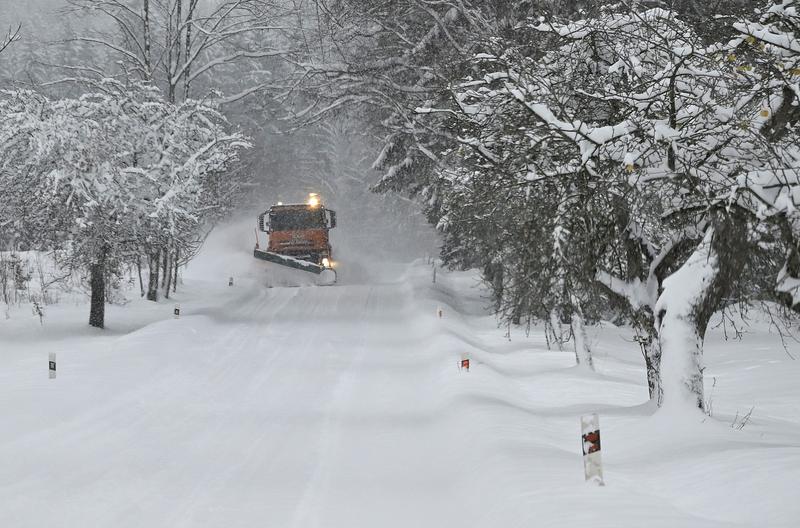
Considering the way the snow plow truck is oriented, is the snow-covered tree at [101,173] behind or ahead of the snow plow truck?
ahead

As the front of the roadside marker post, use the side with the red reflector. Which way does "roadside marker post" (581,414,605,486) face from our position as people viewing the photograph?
facing the viewer

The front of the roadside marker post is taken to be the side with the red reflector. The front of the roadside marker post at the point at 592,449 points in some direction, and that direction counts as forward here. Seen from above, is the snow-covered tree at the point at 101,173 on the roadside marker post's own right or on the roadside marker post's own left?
on the roadside marker post's own right

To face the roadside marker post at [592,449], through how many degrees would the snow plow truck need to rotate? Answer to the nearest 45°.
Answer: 0° — it already faces it

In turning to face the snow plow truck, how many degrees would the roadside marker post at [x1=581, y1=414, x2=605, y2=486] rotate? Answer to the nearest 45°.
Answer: approximately 135° to its right

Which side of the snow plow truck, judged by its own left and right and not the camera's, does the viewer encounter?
front

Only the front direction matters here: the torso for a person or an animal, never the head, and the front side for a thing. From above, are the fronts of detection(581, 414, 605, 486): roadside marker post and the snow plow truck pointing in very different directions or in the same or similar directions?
same or similar directions
